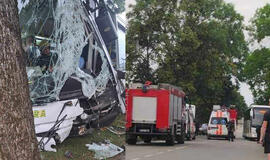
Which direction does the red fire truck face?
away from the camera

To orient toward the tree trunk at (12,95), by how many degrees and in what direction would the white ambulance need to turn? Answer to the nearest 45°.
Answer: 0° — it already faces it

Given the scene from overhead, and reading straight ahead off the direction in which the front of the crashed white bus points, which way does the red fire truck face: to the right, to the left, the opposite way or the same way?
the opposite way

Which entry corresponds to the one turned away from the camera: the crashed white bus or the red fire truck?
the red fire truck
